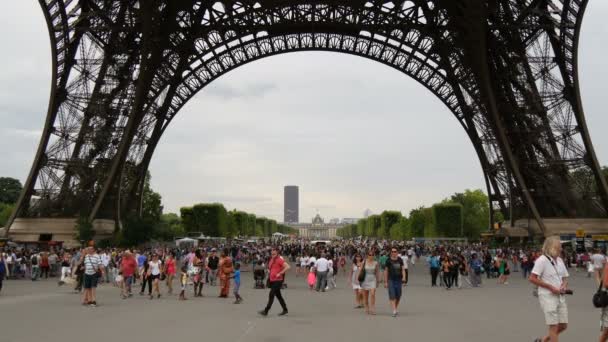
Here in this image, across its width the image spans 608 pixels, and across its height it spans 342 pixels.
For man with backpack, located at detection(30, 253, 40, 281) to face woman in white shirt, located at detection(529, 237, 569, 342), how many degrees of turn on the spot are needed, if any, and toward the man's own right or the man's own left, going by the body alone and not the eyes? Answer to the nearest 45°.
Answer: approximately 180°

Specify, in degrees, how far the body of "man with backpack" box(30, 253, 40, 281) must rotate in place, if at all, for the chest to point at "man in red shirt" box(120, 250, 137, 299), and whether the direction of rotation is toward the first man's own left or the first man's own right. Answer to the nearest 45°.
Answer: approximately 180°

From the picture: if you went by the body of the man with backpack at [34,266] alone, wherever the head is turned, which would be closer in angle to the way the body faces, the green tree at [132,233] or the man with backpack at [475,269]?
the green tree

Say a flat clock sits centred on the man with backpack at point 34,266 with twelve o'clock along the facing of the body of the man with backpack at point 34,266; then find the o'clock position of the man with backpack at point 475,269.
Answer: the man with backpack at point 475,269 is roughly at 4 o'clock from the man with backpack at point 34,266.

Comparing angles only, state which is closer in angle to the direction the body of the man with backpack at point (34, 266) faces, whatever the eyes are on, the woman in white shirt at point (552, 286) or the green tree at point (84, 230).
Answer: the green tree

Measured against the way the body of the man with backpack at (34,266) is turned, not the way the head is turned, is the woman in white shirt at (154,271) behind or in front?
behind

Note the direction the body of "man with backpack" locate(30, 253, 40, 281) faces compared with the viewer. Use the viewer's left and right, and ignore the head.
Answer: facing away from the viewer

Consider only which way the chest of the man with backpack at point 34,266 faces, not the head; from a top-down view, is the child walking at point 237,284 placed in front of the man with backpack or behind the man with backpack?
behind

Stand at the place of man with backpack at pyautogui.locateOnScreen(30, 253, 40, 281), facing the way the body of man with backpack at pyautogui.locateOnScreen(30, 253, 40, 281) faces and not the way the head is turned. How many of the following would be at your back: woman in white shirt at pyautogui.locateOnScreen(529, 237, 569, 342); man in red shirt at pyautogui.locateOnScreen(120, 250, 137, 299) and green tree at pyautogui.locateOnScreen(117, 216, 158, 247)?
2

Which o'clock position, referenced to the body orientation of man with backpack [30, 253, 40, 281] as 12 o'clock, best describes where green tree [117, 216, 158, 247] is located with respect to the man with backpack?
The green tree is roughly at 1 o'clock from the man with backpack.

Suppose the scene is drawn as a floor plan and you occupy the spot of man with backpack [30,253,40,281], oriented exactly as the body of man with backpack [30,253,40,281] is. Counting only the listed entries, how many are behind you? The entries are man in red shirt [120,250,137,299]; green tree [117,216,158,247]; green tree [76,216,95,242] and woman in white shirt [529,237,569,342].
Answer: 2
